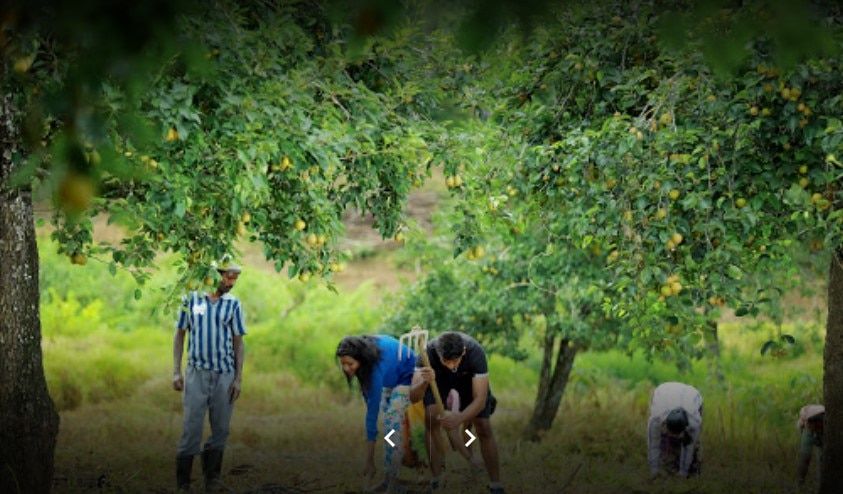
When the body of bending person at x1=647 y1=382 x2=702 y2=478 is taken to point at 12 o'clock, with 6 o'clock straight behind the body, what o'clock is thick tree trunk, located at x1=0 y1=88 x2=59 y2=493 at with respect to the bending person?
The thick tree trunk is roughly at 2 o'clock from the bending person.

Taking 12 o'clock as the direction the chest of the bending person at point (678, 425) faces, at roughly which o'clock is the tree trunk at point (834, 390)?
The tree trunk is roughly at 10 o'clock from the bending person.

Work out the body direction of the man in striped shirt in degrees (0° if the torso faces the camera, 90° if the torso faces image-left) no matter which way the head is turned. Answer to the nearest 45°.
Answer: approximately 0°

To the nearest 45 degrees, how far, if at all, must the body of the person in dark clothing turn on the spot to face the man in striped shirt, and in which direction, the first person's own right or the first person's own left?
approximately 45° to the first person's own right

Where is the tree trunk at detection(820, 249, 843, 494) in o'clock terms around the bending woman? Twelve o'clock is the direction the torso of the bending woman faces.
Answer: The tree trunk is roughly at 6 o'clock from the bending woman.

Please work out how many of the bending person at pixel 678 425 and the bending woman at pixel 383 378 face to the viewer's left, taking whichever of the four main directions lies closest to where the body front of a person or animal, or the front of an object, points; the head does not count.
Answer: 1

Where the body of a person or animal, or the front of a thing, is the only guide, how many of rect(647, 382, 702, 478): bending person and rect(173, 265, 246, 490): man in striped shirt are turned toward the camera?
2

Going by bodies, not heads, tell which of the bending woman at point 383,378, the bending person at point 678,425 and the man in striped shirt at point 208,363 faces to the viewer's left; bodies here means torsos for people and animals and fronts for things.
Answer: the bending woman

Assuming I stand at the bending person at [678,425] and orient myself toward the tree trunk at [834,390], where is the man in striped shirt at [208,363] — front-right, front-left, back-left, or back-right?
back-right

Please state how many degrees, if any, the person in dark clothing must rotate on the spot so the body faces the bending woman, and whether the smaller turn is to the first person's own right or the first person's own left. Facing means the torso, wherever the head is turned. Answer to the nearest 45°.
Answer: approximately 45° to the first person's own right

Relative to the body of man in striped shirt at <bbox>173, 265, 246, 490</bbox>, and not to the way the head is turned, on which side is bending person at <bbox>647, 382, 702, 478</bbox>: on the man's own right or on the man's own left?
on the man's own left

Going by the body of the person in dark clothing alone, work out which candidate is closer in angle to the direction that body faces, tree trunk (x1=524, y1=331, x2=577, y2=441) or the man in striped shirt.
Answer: the man in striped shirt

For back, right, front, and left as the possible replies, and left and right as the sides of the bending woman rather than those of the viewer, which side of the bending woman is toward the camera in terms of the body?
left

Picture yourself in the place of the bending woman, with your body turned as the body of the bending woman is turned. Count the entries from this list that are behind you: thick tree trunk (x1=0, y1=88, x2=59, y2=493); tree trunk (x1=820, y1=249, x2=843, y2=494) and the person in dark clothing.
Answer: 2
